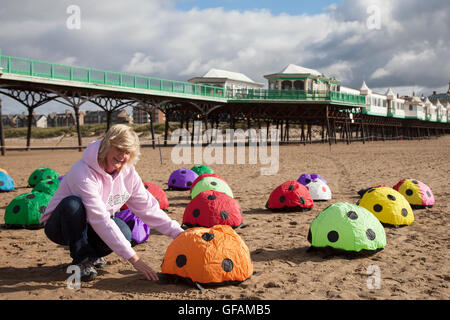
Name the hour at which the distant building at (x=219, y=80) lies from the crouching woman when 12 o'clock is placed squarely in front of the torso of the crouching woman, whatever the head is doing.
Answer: The distant building is roughly at 8 o'clock from the crouching woman.
